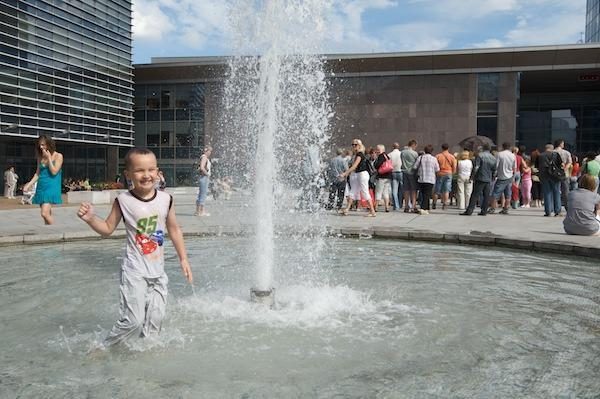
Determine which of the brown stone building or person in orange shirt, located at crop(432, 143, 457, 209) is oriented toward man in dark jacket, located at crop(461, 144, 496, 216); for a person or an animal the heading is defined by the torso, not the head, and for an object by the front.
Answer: the brown stone building

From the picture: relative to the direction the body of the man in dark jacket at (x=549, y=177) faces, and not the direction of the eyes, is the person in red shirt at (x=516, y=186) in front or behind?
in front

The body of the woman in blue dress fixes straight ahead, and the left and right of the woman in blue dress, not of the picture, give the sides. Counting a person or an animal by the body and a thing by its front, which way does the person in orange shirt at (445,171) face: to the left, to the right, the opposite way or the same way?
the opposite way

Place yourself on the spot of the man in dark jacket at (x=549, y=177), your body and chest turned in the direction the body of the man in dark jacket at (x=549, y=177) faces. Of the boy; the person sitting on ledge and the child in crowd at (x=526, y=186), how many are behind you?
2

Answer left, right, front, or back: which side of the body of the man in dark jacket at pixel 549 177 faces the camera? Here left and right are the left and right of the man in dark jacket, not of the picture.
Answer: back

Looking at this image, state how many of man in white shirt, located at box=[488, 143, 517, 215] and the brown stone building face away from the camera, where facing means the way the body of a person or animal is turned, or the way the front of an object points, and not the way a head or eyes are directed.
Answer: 1

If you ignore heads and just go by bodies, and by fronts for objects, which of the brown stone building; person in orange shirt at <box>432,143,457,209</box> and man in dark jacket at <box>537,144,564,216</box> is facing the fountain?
the brown stone building

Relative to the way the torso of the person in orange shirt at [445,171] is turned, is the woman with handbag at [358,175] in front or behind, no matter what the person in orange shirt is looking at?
behind

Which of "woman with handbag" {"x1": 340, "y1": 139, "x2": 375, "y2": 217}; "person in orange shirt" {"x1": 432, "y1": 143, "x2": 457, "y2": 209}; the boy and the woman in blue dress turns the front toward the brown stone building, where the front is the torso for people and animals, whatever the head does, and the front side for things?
the person in orange shirt

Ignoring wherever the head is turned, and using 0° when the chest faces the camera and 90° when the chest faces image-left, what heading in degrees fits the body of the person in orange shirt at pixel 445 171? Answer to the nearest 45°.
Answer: approximately 180°

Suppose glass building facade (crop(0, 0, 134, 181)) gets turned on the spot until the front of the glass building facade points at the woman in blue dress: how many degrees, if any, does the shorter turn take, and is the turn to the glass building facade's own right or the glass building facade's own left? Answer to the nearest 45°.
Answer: approximately 45° to the glass building facade's own right

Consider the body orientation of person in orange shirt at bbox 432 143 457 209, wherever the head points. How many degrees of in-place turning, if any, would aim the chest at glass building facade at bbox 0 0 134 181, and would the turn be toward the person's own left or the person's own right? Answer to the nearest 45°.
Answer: approximately 45° to the person's own left

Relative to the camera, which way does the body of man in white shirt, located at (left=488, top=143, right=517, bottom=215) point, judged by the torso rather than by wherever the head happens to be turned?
away from the camera

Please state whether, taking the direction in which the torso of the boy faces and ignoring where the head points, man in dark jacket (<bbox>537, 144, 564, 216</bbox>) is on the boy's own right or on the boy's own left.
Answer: on the boy's own left
